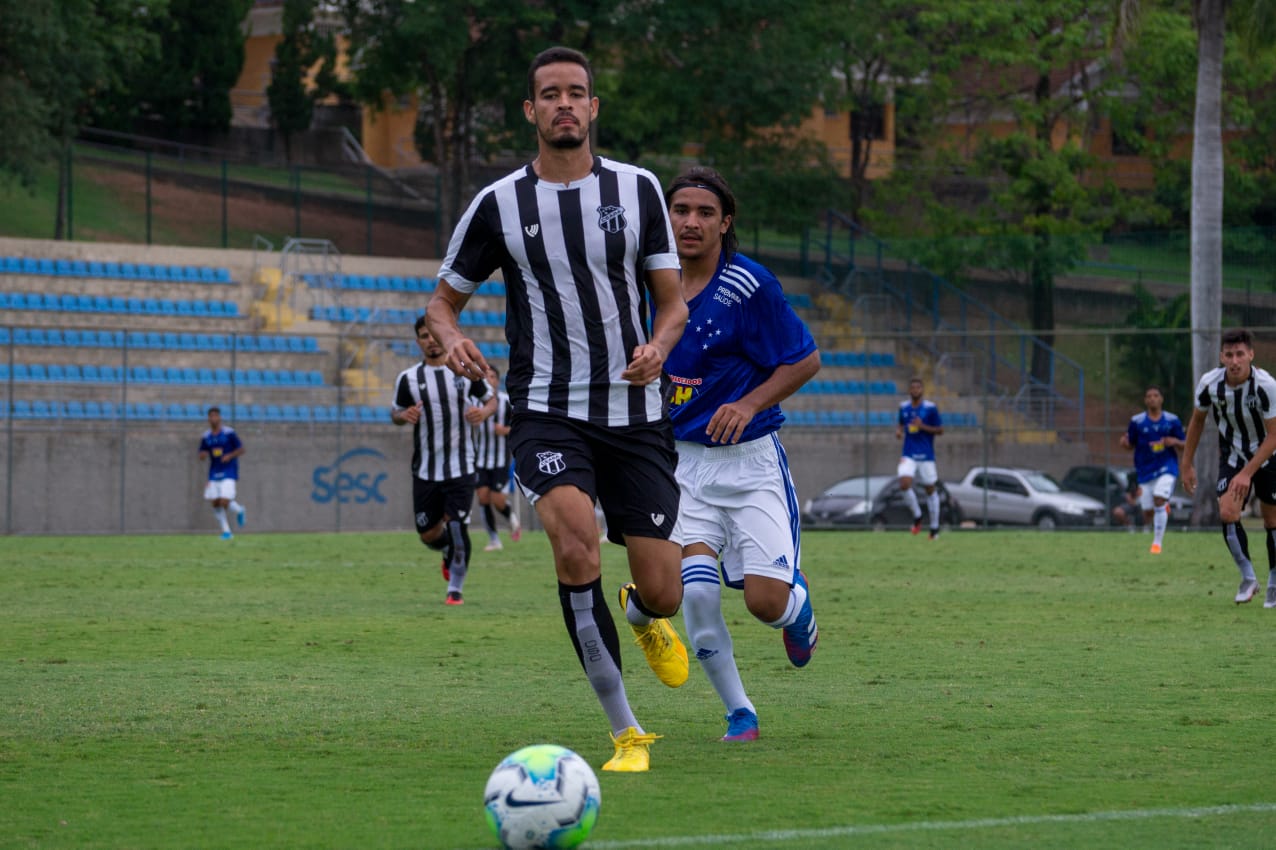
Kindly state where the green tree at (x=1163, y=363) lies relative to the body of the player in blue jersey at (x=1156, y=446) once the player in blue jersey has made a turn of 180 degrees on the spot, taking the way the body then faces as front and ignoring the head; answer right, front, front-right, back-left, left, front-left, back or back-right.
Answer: front

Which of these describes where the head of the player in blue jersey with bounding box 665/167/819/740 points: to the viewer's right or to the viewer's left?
to the viewer's left

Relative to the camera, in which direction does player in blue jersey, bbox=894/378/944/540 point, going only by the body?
toward the camera

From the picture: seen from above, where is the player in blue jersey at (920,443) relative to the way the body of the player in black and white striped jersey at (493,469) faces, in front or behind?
behind

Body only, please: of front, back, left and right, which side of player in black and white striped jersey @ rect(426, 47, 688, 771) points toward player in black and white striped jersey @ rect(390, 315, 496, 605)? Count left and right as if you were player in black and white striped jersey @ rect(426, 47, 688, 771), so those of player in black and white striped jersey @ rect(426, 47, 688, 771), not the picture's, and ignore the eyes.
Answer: back

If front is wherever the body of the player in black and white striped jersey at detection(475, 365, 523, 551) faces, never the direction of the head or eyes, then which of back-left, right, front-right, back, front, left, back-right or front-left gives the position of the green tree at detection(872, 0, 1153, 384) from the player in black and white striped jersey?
back

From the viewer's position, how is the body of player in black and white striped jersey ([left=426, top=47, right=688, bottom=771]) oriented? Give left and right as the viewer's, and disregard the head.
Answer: facing the viewer

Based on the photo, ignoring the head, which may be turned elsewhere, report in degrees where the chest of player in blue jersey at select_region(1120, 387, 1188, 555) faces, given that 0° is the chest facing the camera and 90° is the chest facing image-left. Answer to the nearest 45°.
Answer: approximately 0°

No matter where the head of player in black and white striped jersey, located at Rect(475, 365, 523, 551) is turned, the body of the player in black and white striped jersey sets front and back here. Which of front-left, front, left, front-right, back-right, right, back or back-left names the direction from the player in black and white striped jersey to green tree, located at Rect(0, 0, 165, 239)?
right

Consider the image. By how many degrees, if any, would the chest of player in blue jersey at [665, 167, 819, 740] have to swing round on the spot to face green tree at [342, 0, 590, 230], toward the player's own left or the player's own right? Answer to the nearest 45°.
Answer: approximately 135° to the player's own right

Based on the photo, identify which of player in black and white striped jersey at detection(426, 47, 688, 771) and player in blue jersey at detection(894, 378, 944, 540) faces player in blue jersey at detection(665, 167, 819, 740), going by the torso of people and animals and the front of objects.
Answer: player in blue jersey at detection(894, 378, 944, 540)

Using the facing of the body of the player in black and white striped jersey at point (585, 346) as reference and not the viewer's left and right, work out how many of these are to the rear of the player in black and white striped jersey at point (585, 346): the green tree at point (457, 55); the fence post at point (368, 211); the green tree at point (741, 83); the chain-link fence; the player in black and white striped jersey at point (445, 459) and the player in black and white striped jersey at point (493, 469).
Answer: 6

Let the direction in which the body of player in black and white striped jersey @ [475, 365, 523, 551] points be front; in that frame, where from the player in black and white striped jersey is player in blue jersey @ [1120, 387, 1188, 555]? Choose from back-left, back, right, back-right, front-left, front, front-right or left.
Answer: back-left
